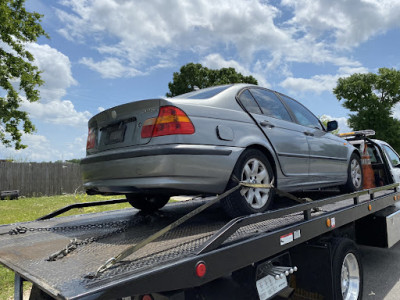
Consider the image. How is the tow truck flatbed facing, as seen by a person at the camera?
facing away from the viewer and to the right of the viewer

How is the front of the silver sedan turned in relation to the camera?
facing away from the viewer and to the right of the viewer

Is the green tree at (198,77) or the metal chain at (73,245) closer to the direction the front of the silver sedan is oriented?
the green tree

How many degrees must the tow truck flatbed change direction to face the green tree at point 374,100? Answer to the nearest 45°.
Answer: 0° — it already faces it

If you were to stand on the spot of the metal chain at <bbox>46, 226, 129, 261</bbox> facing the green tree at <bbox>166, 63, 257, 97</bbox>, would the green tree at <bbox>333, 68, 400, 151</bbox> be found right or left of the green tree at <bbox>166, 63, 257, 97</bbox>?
right

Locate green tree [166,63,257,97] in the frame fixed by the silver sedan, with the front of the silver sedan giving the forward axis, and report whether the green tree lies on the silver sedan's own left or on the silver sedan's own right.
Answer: on the silver sedan's own left

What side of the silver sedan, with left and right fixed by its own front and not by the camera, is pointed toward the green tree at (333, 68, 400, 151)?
front

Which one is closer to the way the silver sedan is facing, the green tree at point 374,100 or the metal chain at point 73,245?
the green tree

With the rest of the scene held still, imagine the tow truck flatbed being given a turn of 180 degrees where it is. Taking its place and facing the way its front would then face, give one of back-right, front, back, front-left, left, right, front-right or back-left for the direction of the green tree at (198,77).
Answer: back-right
